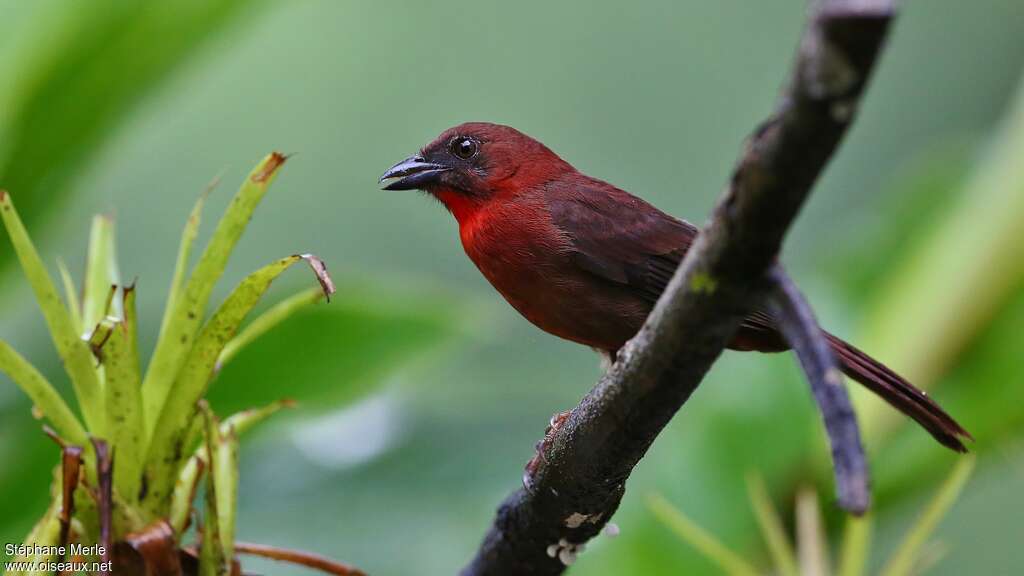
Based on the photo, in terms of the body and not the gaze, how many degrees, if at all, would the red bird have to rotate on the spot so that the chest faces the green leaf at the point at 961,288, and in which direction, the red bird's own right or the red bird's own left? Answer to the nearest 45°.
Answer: approximately 135° to the red bird's own right

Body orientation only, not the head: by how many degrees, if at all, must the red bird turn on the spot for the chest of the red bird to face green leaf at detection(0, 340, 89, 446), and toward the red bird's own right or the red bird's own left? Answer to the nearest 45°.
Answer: approximately 45° to the red bird's own left

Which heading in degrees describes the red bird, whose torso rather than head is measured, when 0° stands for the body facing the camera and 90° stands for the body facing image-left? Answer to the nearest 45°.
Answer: approximately 90°
